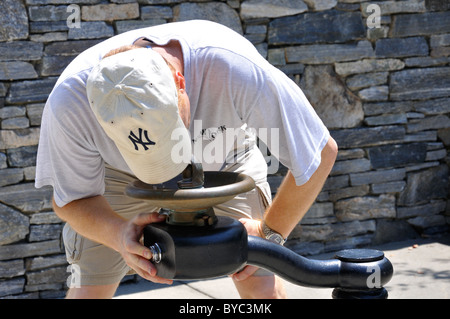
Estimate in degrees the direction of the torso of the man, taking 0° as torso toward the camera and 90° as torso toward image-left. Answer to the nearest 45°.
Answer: approximately 0°

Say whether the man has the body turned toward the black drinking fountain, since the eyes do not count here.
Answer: yes
